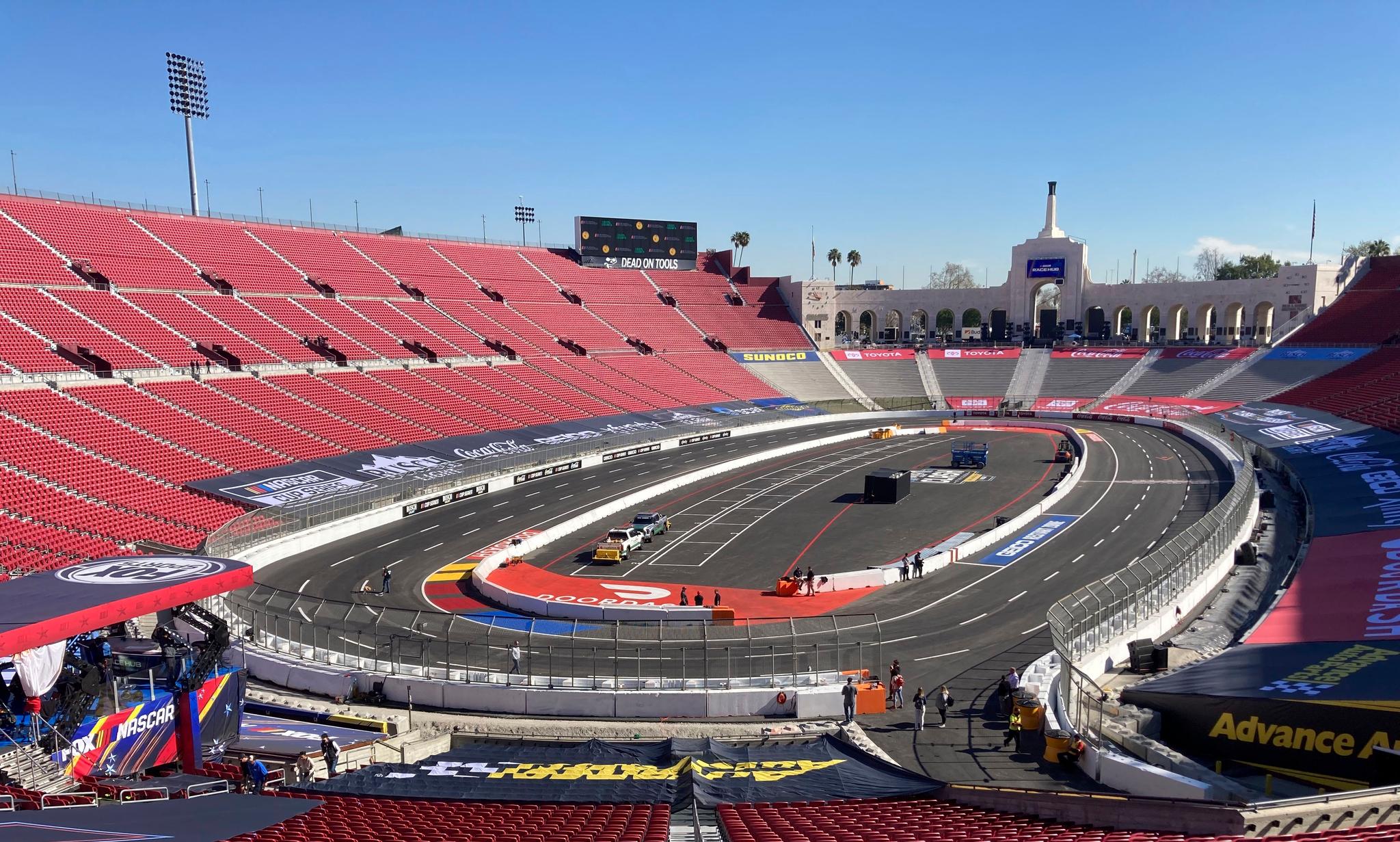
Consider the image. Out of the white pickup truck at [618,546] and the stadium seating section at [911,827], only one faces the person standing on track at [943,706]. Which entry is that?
the stadium seating section

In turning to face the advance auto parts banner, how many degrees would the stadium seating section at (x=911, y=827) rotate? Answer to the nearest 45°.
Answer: approximately 45° to its right

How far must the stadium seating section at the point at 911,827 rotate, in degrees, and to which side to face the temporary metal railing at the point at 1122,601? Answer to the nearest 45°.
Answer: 0° — it already faces it

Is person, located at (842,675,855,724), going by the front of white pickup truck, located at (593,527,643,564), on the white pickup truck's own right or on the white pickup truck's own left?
on the white pickup truck's own right

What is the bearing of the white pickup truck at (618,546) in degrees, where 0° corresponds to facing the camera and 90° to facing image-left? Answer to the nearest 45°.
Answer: approximately 225°

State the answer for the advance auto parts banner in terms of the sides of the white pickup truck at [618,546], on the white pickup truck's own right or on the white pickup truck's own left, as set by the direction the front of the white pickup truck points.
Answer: on the white pickup truck's own right

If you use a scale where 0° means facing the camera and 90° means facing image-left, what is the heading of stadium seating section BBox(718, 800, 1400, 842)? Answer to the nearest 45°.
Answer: approximately 180°
